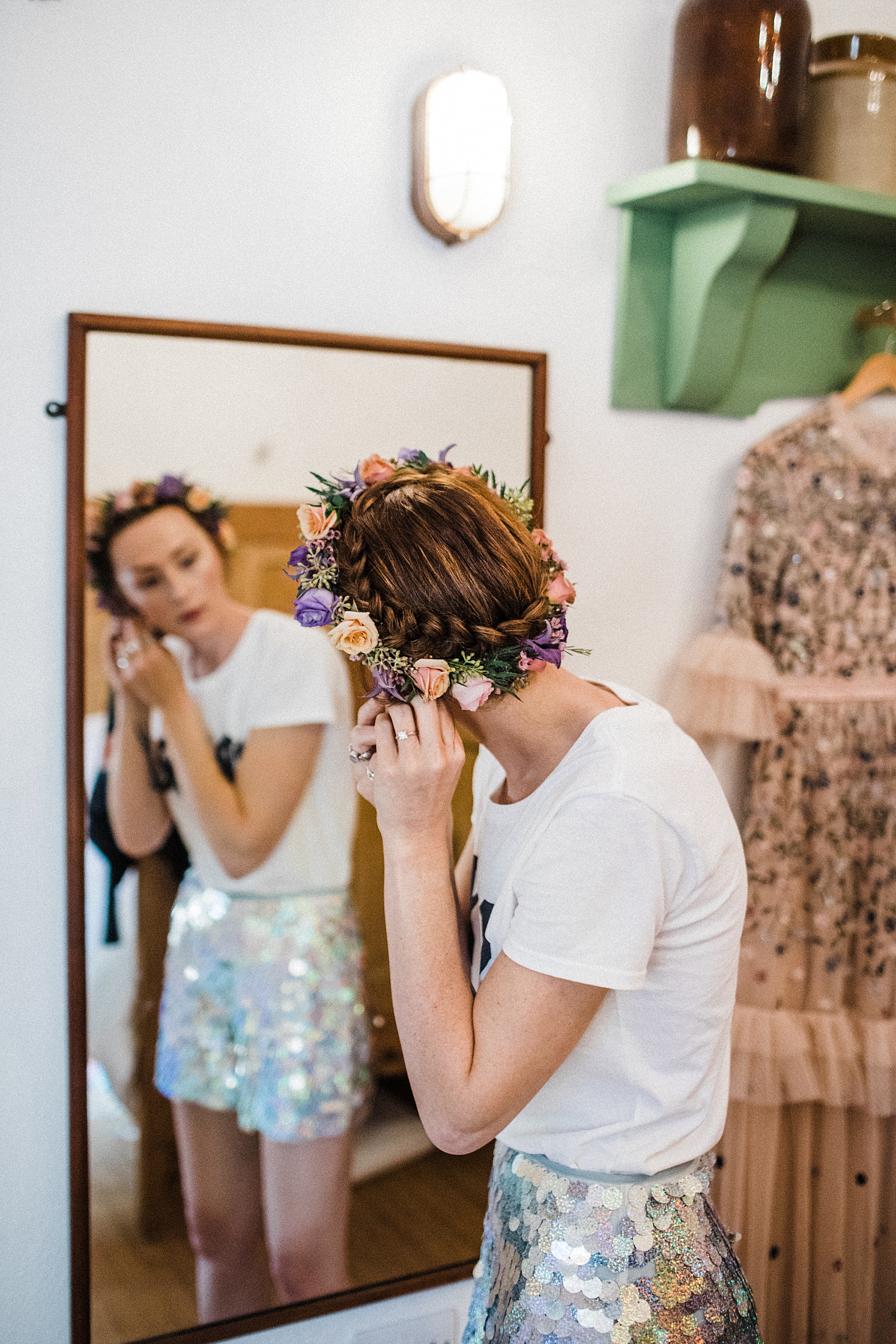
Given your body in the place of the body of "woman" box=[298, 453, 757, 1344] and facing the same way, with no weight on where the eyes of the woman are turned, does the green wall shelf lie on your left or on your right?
on your right

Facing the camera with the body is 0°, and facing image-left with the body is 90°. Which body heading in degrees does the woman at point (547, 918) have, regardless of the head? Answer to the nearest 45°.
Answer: approximately 90°

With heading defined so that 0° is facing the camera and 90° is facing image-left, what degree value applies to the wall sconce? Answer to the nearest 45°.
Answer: approximately 315°

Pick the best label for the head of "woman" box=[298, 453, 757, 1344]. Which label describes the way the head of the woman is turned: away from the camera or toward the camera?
away from the camera

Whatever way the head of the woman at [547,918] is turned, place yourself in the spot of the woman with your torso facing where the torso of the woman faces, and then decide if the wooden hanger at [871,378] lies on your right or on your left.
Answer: on your right

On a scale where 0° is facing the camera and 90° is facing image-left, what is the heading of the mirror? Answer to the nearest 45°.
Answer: approximately 315°

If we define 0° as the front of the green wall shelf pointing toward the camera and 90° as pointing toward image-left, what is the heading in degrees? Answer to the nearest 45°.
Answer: approximately 315°
